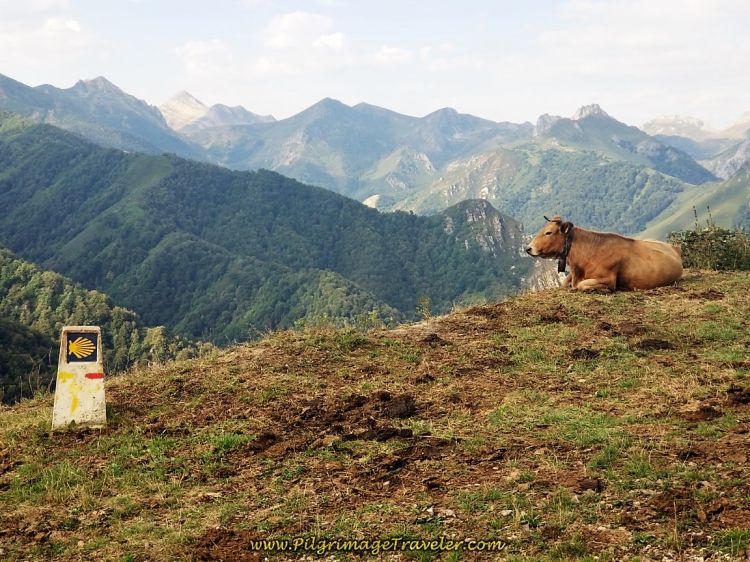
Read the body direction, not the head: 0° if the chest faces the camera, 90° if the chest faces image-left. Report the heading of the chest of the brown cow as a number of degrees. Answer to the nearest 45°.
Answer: approximately 90°

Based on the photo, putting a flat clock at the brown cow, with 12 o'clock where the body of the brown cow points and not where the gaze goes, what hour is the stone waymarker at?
The stone waymarker is roughly at 10 o'clock from the brown cow.
